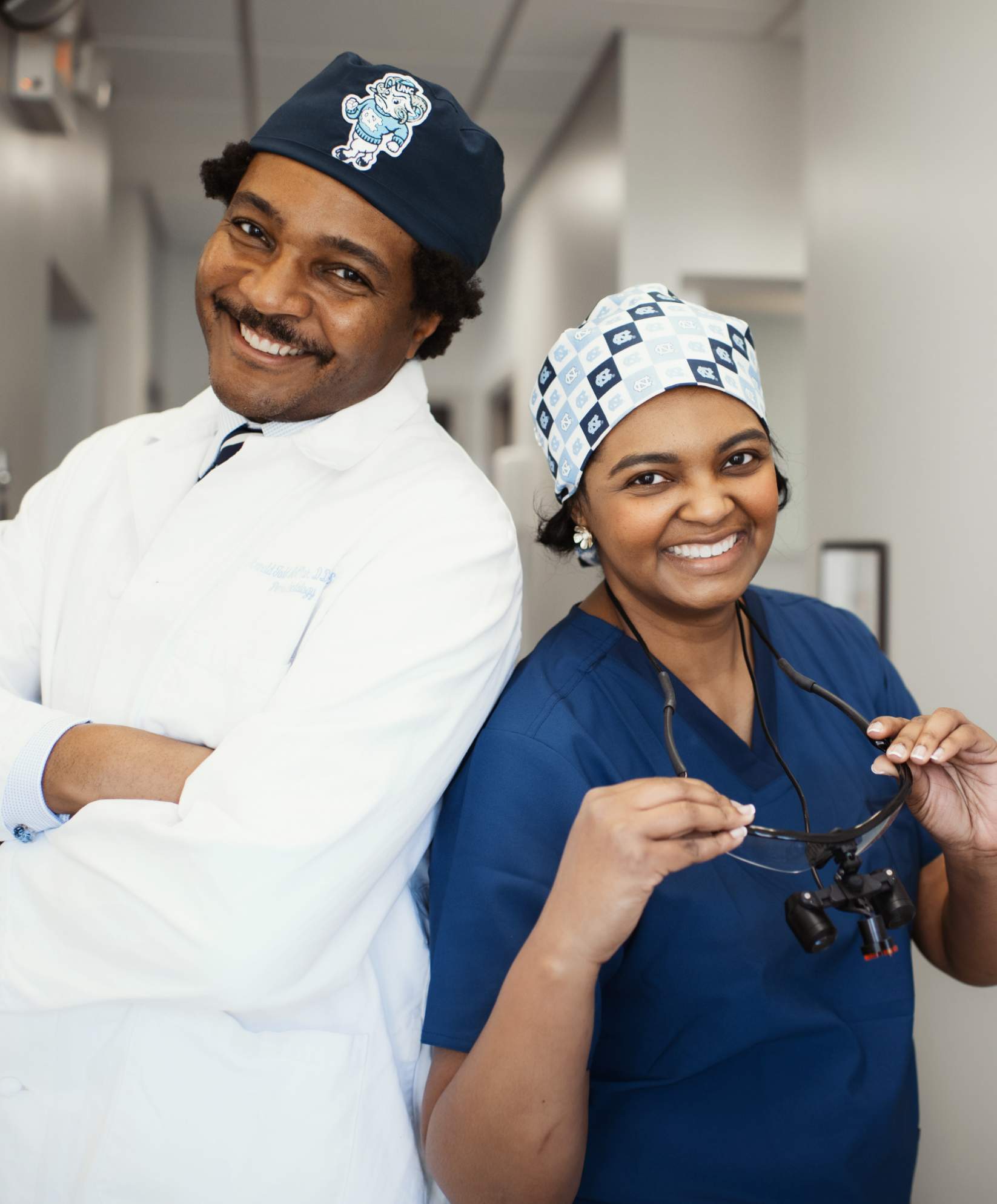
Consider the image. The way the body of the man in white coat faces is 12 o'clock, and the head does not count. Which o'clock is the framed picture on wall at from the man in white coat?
The framed picture on wall is roughly at 6 o'clock from the man in white coat.

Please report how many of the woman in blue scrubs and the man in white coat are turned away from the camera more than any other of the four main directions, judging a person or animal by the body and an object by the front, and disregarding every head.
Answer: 0

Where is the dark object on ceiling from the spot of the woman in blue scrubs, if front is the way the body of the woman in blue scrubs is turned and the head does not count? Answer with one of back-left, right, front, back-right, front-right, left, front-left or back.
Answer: back

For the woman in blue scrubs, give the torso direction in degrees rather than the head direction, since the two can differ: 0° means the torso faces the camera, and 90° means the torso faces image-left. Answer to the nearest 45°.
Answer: approximately 315°

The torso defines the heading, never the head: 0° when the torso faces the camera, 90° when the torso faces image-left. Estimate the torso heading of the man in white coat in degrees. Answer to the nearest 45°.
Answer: approximately 45°

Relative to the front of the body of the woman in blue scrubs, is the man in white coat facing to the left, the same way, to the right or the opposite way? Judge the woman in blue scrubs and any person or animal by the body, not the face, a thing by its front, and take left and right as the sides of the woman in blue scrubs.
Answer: to the right
